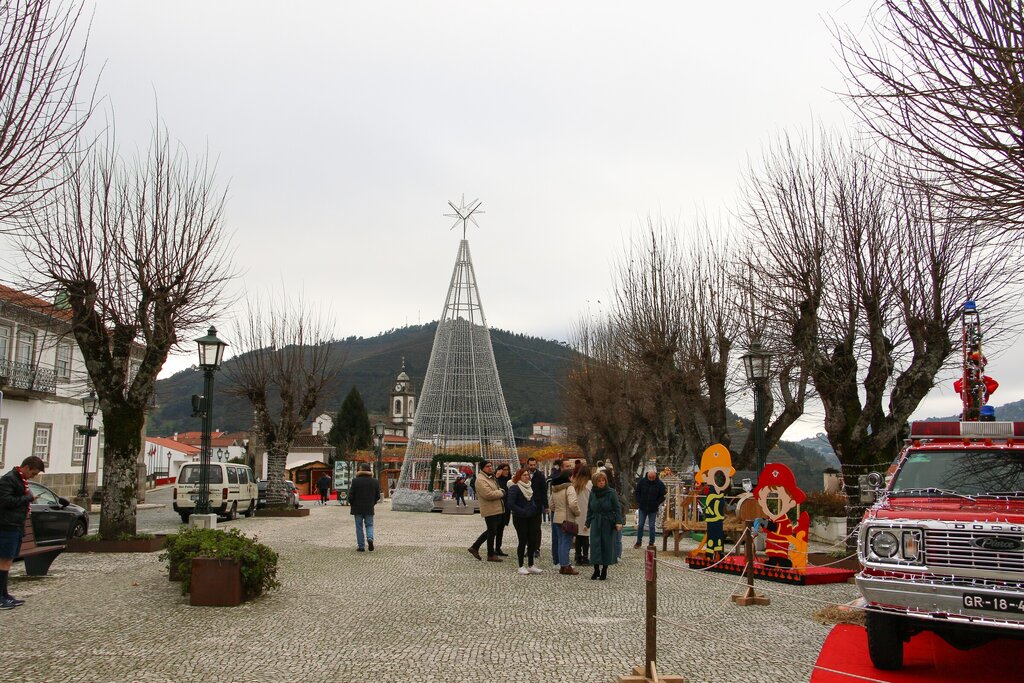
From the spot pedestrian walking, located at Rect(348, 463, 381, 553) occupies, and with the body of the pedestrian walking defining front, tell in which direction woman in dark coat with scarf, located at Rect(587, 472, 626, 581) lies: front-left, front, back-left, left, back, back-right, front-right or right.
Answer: back-right

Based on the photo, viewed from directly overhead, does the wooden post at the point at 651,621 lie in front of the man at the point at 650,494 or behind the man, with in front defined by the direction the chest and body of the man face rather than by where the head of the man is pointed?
in front

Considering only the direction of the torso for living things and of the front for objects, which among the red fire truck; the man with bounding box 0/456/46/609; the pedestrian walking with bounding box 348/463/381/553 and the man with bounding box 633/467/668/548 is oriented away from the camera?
the pedestrian walking

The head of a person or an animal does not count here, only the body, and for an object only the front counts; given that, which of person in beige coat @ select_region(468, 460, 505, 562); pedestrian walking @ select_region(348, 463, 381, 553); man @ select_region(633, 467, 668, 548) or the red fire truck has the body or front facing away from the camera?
the pedestrian walking

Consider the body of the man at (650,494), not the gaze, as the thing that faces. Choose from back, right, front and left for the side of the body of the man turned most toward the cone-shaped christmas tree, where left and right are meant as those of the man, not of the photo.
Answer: back

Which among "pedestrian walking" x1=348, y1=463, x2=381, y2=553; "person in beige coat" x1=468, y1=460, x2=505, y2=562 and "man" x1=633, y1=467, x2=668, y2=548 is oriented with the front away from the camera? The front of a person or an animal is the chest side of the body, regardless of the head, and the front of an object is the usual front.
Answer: the pedestrian walking

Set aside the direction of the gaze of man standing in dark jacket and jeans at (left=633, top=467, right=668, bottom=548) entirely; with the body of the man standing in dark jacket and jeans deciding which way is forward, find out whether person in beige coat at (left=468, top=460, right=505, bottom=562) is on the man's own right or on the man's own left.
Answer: on the man's own right

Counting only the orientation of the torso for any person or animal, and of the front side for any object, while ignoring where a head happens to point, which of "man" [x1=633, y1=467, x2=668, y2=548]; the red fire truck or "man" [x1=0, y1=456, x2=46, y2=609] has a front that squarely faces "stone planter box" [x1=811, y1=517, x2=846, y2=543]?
"man" [x1=0, y1=456, x2=46, y2=609]

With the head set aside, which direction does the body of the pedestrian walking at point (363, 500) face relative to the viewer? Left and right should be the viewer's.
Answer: facing away from the viewer

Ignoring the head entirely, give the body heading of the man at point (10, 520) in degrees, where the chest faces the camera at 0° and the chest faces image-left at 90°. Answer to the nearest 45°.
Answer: approximately 270°

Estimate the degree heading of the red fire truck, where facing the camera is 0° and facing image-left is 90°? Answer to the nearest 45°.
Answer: approximately 0°

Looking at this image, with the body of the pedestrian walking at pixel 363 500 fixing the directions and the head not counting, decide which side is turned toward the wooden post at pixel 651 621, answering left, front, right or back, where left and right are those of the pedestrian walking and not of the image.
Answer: back

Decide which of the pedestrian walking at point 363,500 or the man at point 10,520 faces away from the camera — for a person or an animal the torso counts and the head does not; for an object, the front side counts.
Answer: the pedestrian walking

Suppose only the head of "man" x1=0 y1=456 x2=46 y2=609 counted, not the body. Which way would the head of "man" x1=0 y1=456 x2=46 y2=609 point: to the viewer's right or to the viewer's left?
to the viewer's right
